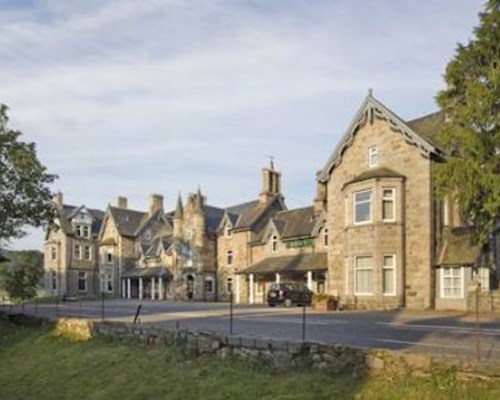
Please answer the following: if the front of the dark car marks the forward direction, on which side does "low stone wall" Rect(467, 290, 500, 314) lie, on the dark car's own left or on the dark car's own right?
on the dark car's own right

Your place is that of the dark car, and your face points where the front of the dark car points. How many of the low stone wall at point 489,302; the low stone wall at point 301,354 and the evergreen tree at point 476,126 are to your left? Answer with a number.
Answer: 0

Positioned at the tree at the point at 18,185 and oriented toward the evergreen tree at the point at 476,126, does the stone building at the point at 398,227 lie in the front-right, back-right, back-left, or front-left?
front-left

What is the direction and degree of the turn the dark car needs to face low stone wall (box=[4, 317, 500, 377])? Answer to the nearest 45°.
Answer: approximately 135° to its right
